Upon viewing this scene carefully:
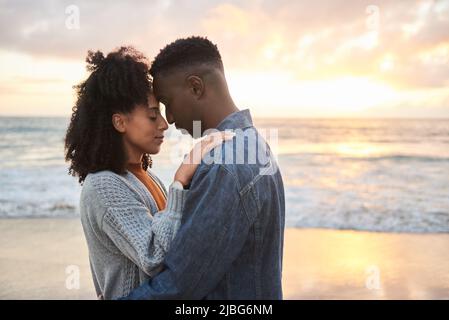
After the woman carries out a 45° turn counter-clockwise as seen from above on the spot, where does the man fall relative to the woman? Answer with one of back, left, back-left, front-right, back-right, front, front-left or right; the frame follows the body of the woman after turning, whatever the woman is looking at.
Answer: right

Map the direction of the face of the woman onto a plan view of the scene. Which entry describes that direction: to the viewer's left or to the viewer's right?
to the viewer's right

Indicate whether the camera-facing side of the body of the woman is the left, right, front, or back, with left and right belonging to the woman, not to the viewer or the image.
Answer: right
